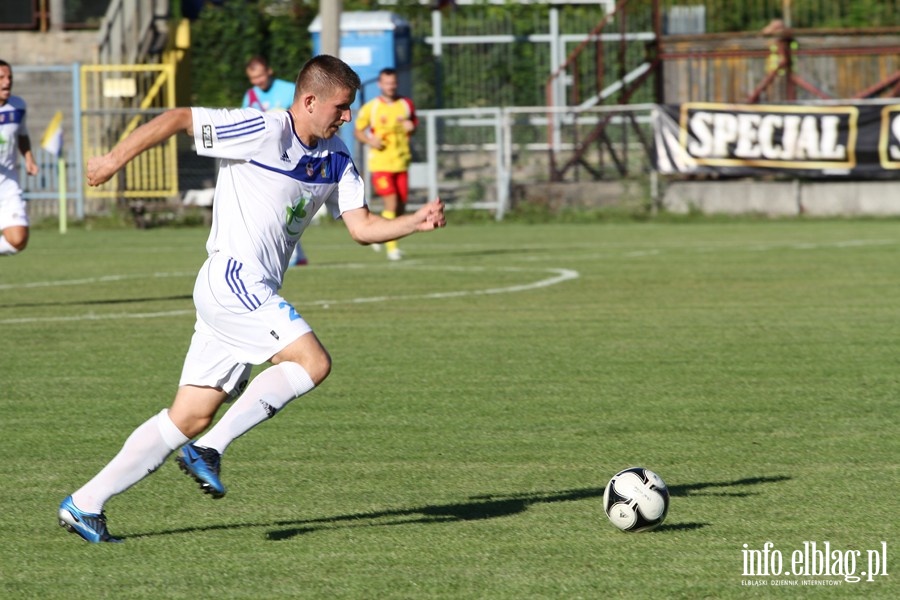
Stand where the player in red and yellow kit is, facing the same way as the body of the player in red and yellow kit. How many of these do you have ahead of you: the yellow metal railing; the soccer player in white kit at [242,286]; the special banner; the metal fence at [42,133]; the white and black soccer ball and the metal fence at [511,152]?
2

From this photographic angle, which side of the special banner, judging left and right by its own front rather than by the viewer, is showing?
front

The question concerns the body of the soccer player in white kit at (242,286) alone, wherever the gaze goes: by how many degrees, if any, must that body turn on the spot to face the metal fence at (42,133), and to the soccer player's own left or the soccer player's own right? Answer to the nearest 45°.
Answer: approximately 135° to the soccer player's own left

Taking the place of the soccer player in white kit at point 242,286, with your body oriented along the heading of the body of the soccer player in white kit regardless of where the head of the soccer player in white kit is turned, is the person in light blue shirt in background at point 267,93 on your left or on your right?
on your left

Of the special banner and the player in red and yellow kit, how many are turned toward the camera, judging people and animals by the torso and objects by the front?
2

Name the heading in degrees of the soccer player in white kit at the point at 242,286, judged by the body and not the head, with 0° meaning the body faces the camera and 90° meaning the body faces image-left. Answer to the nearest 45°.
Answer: approximately 315°

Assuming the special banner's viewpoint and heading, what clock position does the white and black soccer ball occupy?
The white and black soccer ball is roughly at 12 o'clock from the special banner.

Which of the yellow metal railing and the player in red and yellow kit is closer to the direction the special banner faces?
the player in red and yellow kit

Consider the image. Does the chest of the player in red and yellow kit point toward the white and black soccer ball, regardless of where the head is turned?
yes

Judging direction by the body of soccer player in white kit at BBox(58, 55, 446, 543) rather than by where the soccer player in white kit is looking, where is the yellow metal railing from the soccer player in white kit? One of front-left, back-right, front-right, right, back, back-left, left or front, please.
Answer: back-left

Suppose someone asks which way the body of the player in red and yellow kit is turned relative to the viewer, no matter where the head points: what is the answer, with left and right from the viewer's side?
facing the viewer

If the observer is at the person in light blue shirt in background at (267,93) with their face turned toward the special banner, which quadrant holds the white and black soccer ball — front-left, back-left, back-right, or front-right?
back-right
